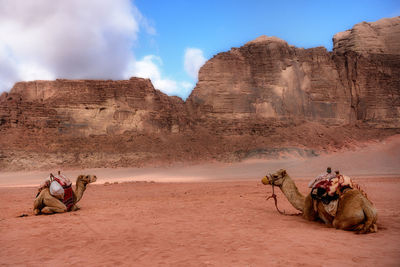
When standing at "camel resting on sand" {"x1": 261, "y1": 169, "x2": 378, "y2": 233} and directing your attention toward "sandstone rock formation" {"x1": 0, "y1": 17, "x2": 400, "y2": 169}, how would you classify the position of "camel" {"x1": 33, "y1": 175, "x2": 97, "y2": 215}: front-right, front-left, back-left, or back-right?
front-left

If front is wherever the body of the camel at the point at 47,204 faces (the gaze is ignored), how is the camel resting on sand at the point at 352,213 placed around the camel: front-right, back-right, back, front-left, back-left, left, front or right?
front-right

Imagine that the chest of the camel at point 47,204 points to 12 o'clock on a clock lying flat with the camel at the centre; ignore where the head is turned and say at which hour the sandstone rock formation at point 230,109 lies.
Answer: The sandstone rock formation is roughly at 10 o'clock from the camel.

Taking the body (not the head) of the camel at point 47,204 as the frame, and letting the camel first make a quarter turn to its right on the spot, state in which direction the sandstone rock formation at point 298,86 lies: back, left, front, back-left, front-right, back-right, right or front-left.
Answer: back-left

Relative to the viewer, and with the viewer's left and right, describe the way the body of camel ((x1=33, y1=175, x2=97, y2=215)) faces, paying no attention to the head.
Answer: facing to the right of the viewer
